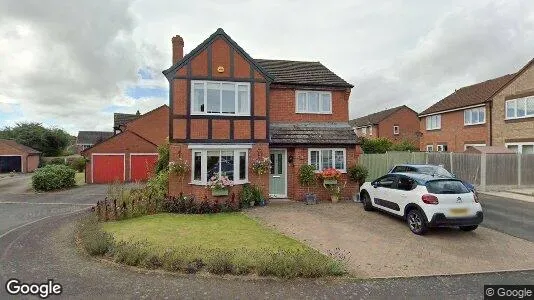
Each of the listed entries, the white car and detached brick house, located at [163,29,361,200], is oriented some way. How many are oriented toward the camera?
1

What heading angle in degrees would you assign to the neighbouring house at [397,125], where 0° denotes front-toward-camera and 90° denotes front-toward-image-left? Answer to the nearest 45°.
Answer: approximately 45°

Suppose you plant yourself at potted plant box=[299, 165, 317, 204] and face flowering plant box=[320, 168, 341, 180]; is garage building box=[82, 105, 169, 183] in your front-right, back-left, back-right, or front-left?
back-left

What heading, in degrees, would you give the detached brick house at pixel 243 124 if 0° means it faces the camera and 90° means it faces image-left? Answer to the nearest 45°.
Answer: approximately 0°

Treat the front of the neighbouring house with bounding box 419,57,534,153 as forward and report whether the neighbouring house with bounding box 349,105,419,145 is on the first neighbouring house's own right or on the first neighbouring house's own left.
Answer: on the first neighbouring house's own right

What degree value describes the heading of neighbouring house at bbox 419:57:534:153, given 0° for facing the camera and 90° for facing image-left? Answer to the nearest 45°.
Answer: approximately 45°

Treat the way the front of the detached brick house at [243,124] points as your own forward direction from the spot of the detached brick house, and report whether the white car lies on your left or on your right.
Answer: on your left

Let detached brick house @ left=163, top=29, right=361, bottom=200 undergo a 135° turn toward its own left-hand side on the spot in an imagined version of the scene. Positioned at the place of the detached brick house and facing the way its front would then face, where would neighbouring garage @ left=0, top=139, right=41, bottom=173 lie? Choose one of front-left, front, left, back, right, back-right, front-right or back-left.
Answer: left
